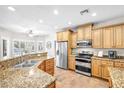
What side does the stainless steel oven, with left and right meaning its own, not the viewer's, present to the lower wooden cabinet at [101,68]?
left

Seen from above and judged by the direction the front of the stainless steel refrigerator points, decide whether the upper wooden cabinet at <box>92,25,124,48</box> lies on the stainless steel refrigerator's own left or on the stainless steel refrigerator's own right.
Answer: on the stainless steel refrigerator's own left

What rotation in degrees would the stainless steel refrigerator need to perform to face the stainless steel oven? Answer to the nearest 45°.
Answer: approximately 90° to its left

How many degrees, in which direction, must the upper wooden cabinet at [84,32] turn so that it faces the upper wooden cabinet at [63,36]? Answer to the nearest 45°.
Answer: approximately 90° to its right
